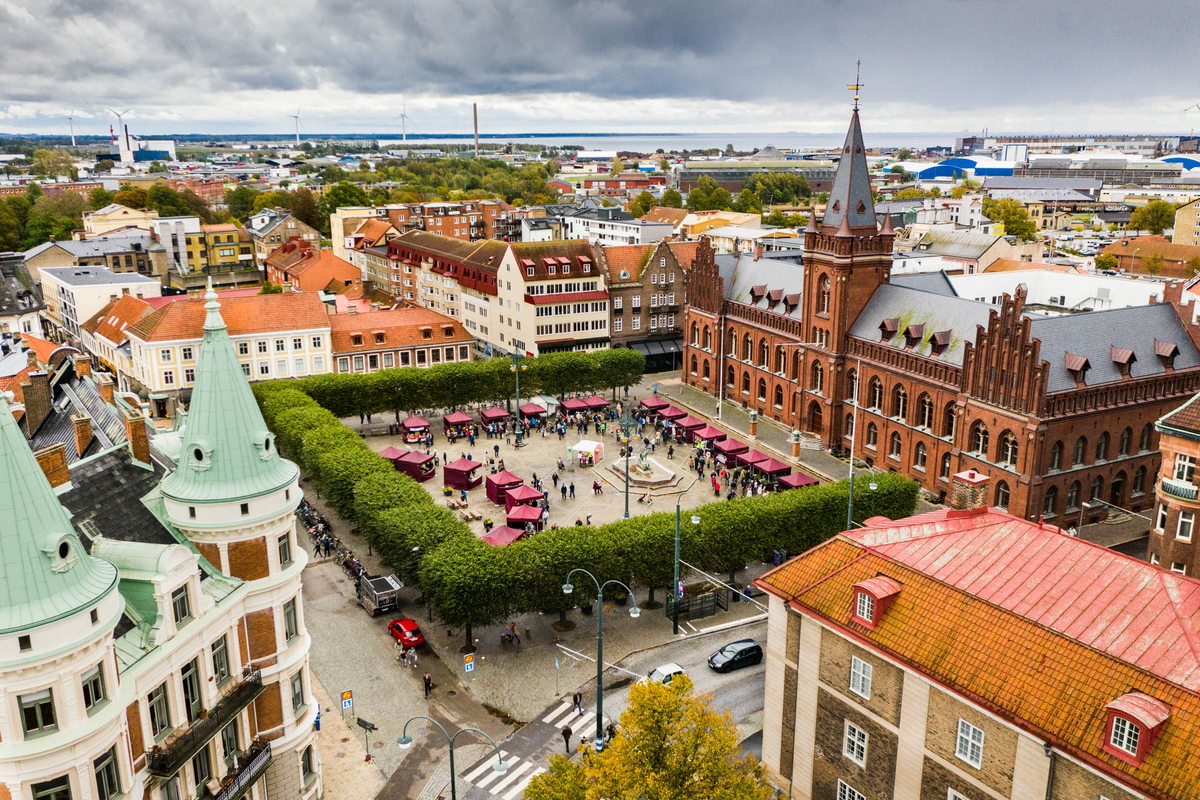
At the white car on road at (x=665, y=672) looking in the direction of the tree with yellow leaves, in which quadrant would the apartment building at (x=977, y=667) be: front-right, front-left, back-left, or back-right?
front-left

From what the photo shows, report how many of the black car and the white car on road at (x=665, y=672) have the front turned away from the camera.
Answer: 0

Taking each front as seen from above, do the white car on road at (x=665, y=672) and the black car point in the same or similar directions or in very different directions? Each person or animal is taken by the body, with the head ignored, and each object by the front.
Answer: same or similar directions

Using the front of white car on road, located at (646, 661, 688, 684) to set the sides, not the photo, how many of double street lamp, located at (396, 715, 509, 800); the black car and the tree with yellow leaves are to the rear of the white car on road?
1
